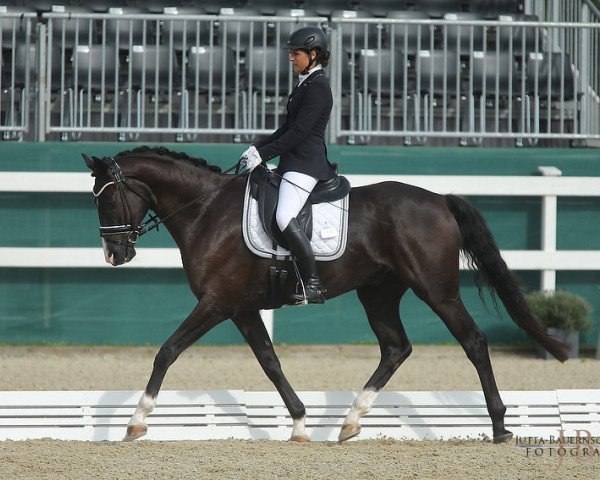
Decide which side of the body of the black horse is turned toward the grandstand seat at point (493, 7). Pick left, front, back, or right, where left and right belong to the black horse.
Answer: right

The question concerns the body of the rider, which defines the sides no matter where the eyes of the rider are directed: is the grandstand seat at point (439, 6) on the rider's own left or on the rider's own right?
on the rider's own right

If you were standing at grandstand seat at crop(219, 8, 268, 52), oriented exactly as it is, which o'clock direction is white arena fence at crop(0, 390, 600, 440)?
The white arena fence is roughly at 12 o'clock from the grandstand seat.

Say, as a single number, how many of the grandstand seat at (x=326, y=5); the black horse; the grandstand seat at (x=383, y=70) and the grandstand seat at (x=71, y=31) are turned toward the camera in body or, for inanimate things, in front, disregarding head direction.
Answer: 3

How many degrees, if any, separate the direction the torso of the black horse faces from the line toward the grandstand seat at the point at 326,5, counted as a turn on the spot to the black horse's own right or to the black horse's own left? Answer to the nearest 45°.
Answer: approximately 90° to the black horse's own right

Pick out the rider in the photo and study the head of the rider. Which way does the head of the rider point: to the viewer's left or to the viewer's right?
to the viewer's left

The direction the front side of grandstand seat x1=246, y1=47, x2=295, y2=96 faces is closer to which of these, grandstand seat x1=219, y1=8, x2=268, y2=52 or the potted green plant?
the potted green plant

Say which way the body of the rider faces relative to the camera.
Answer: to the viewer's left

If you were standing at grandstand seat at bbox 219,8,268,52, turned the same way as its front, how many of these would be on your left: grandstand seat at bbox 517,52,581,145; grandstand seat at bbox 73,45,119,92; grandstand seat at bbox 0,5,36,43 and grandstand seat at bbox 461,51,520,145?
2
